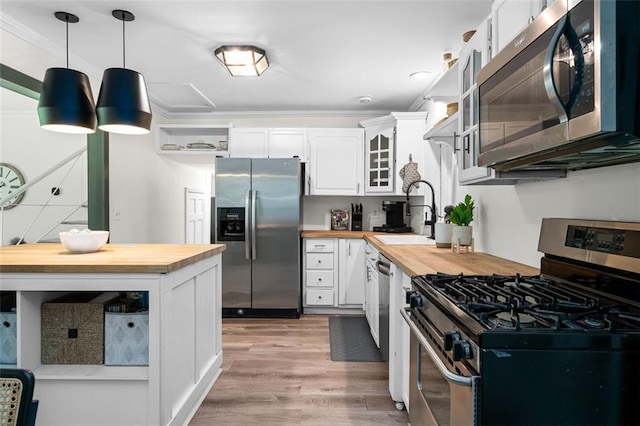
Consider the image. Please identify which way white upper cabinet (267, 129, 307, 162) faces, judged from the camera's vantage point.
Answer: facing the viewer

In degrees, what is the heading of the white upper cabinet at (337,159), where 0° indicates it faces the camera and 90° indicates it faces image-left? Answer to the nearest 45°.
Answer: approximately 0°

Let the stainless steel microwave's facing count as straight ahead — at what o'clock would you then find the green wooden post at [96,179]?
The green wooden post is roughly at 2 o'clock from the stainless steel microwave.

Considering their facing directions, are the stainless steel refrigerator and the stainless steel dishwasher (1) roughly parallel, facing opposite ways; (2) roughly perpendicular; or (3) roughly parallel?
roughly perpendicular

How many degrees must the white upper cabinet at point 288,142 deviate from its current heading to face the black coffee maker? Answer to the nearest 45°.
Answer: approximately 90° to its left

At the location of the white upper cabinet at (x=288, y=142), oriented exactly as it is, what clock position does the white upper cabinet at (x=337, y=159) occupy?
the white upper cabinet at (x=337, y=159) is roughly at 9 o'clock from the white upper cabinet at (x=288, y=142).

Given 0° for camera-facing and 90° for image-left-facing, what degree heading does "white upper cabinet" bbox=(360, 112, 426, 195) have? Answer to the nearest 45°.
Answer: approximately 45°

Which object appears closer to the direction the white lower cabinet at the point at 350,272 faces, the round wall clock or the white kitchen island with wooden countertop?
the white kitchen island with wooden countertop

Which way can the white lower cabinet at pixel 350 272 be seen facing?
toward the camera

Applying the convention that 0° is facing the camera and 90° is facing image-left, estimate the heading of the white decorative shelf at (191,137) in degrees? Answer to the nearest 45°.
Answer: approximately 0°

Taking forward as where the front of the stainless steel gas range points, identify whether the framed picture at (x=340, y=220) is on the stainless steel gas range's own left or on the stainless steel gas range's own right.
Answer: on the stainless steel gas range's own right

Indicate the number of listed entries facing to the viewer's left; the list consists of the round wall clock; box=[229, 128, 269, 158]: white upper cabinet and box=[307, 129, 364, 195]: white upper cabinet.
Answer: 0

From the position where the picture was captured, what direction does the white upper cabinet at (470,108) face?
facing to the left of the viewer

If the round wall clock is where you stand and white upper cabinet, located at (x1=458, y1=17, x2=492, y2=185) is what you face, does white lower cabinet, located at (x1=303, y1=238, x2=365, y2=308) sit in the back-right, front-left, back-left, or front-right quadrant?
front-left

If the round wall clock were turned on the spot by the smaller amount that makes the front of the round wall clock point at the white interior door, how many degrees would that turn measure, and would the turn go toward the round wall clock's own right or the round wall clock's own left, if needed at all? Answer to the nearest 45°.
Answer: approximately 90° to the round wall clock's own left

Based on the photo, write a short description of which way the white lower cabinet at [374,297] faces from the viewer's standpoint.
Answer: facing to the left of the viewer

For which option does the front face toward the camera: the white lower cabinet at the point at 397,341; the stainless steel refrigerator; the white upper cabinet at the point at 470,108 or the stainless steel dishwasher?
the stainless steel refrigerator

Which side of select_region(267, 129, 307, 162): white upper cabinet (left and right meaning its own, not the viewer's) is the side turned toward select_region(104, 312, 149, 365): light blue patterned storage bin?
front

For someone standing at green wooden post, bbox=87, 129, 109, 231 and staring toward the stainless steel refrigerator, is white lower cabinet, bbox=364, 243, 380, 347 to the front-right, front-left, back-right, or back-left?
front-right
